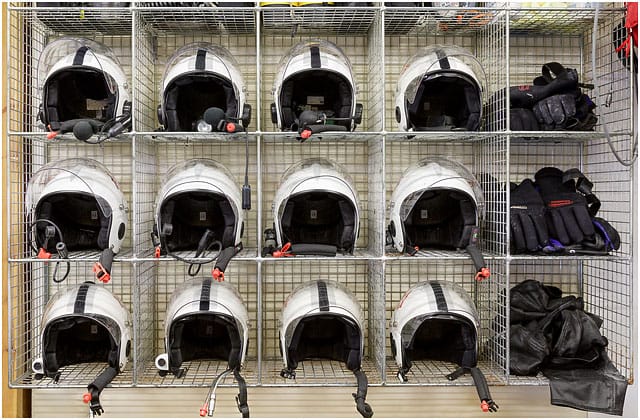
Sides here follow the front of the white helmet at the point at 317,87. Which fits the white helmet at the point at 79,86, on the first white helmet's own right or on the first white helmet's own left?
on the first white helmet's own right

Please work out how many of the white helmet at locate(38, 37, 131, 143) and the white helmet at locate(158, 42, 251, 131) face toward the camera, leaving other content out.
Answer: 2

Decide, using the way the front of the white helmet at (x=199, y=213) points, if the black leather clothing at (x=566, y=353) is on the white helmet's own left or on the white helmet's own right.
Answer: on the white helmet's own left

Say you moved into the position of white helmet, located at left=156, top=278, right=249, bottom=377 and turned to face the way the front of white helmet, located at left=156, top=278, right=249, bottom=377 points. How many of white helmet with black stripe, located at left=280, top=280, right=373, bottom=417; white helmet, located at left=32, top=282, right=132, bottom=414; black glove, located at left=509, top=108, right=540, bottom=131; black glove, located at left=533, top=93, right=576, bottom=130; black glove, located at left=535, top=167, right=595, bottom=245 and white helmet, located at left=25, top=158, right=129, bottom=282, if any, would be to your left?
4

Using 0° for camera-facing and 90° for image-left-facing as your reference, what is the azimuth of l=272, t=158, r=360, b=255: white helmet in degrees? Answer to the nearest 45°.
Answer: approximately 0°

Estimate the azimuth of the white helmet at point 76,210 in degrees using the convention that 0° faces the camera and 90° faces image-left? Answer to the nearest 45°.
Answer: approximately 45°

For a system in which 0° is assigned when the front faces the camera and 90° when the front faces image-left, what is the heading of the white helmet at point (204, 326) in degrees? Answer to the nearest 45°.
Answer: approximately 0°

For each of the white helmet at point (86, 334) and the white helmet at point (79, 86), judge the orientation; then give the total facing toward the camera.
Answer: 2
